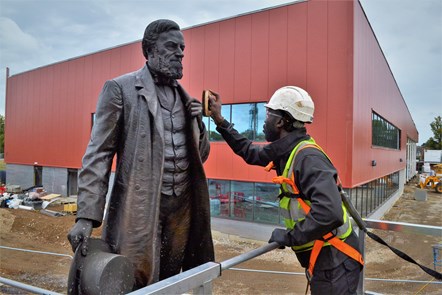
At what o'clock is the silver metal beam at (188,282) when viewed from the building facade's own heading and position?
The silver metal beam is roughly at 11 o'clock from the building facade.

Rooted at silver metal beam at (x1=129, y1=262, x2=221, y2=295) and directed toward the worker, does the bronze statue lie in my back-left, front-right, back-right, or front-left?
front-left

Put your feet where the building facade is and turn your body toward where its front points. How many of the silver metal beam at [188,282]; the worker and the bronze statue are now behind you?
0

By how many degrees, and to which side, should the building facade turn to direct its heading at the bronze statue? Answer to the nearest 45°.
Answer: approximately 45° to its left

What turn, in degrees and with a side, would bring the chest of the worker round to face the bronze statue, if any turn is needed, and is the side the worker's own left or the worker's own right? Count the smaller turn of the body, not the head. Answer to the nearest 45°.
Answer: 0° — they already face it

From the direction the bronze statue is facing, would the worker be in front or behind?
in front

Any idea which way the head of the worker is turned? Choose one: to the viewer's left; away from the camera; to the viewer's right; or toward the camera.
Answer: to the viewer's left

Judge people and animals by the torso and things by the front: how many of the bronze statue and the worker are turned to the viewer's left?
1

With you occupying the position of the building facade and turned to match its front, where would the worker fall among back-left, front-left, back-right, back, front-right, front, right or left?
front-left

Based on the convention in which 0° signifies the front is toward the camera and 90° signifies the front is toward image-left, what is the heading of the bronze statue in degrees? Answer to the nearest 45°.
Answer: approximately 315°

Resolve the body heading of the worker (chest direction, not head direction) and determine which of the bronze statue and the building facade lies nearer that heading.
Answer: the bronze statue

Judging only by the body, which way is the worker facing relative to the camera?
to the viewer's left

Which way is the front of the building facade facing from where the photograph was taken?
facing the viewer and to the left of the viewer

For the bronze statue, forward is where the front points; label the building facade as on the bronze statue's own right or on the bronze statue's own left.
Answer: on the bronze statue's own left

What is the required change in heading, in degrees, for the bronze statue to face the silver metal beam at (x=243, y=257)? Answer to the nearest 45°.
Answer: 0° — it already faces it
